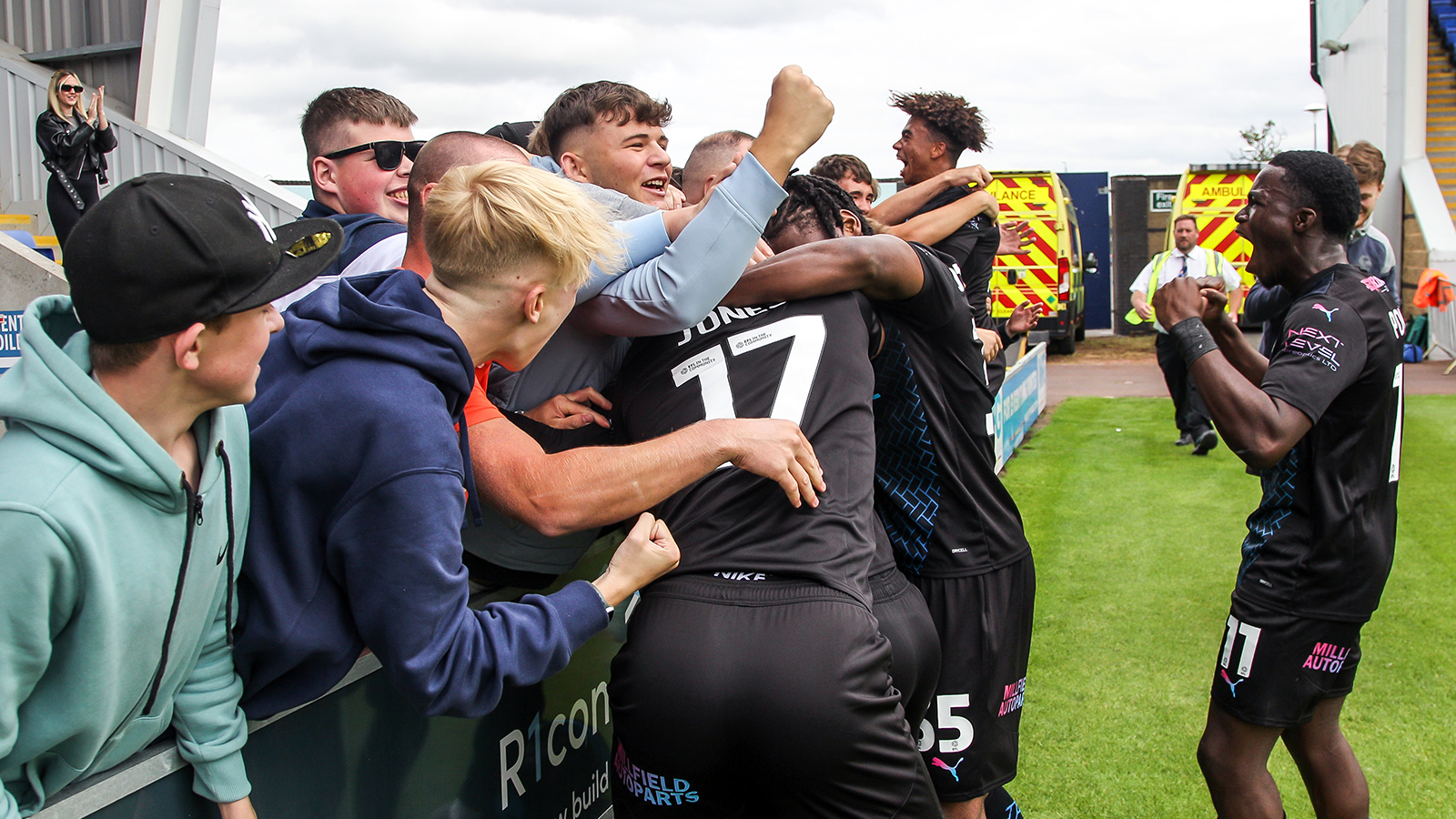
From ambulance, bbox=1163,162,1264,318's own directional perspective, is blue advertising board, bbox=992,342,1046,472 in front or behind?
behind

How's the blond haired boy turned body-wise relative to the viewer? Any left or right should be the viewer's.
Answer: facing away from the viewer and to the right of the viewer

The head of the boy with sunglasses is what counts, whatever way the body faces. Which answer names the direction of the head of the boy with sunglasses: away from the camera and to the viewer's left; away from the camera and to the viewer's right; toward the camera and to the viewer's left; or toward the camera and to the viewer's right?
toward the camera and to the viewer's right

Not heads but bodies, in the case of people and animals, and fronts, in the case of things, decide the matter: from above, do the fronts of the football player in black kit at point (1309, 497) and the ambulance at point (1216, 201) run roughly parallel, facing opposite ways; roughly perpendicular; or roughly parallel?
roughly perpendicular

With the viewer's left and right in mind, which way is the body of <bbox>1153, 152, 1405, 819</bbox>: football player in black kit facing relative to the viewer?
facing to the left of the viewer

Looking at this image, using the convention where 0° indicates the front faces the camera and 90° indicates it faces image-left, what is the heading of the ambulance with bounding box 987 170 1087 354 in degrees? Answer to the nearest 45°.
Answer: approximately 180°

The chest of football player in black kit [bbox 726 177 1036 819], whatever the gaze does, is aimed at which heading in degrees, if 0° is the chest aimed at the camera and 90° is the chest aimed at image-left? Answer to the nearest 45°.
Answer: approximately 90°
